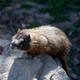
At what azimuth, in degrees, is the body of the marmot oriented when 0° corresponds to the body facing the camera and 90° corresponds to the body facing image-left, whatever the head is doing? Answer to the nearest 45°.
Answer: approximately 90°

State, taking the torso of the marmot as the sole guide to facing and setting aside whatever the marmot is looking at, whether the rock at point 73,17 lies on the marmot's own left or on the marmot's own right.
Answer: on the marmot's own right
